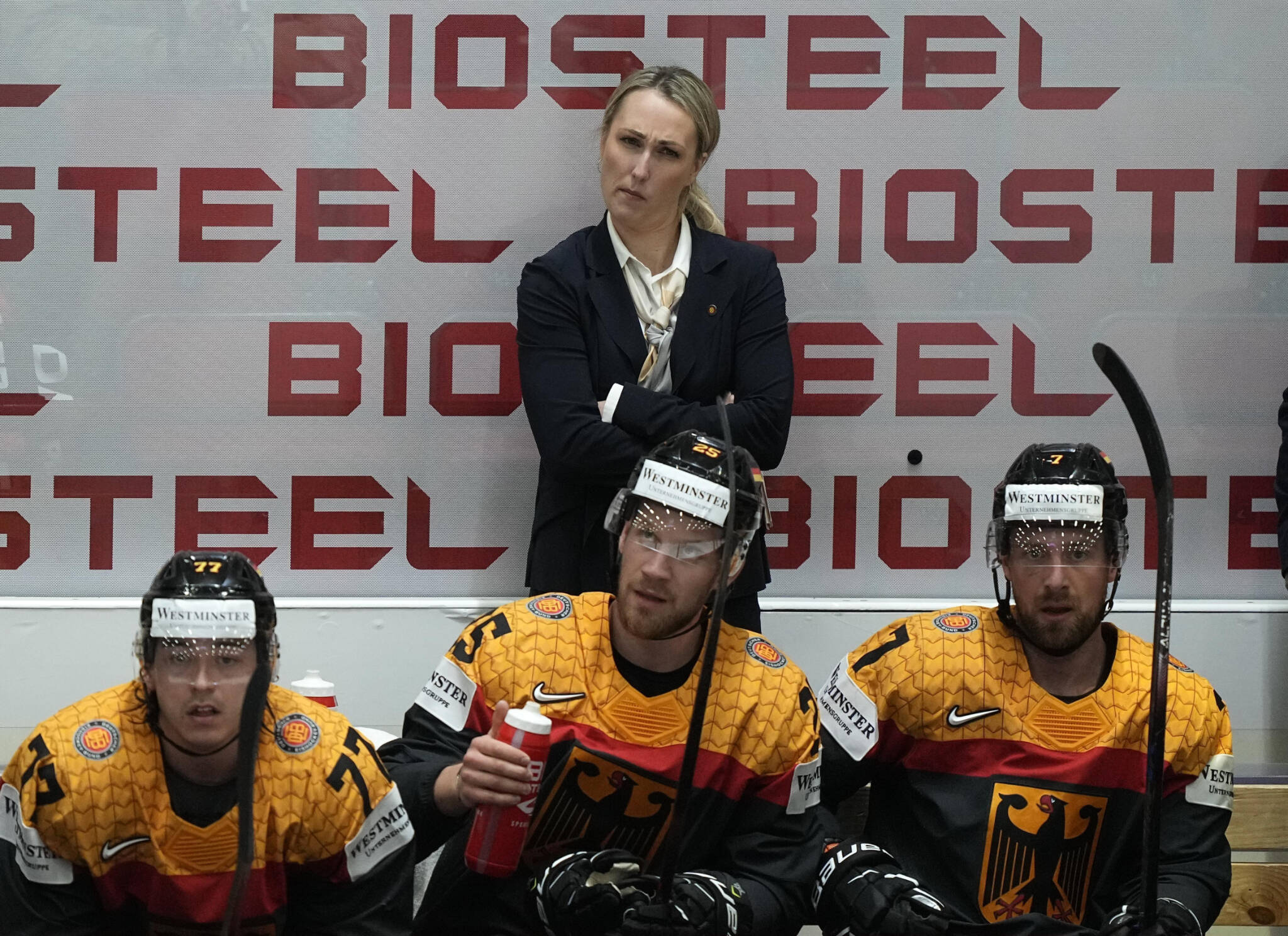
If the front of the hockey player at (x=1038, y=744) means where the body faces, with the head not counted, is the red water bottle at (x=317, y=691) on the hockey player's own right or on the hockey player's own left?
on the hockey player's own right

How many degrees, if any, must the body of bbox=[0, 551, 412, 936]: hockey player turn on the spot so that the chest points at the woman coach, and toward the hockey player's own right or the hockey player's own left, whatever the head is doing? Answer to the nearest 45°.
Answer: approximately 135° to the hockey player's own left

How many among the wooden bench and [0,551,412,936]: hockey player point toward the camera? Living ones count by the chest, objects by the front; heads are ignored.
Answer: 2

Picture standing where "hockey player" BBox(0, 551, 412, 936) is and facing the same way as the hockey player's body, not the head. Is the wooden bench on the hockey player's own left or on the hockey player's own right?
on the hockey player's own left

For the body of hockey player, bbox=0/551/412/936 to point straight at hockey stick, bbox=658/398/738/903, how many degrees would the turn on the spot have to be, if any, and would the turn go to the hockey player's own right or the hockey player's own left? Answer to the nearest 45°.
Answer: approximately 90° to the hockey player's own left

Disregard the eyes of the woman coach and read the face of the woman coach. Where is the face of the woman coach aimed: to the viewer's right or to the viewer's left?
to the viewer's left

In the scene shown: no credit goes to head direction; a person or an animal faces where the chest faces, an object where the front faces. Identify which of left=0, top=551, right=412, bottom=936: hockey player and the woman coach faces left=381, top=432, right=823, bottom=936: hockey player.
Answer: the woman coach
